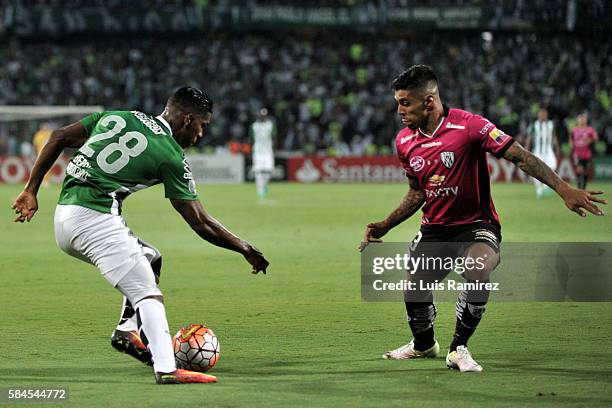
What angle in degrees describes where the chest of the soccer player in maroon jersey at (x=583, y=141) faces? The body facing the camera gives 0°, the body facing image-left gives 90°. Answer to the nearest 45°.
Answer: approximately 0°

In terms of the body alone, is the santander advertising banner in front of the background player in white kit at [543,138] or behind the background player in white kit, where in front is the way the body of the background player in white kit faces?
behind

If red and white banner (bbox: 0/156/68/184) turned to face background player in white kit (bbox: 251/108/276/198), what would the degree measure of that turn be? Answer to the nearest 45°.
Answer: approximately 45° to its left

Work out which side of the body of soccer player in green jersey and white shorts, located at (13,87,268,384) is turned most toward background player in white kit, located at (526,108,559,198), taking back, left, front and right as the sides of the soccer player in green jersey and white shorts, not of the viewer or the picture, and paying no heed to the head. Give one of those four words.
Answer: front

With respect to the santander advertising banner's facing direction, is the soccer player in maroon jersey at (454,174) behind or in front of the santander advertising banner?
in front

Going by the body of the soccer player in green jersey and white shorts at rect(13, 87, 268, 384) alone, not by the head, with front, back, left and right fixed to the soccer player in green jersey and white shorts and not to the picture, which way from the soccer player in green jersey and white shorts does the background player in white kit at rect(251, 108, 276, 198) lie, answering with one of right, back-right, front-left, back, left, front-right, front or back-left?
front-left

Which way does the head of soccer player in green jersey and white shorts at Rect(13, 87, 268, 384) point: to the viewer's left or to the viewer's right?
to the viewer's right

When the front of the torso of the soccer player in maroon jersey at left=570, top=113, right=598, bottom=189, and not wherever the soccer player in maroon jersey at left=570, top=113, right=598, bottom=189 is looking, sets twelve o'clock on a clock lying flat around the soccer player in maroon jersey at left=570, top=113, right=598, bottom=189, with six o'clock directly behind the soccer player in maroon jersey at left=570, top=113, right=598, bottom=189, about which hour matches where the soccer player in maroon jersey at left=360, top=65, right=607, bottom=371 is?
the soccer player in maroon jersey at left=360, top=65, right=607, bottom=371 is roughly at 12 o'clock from the soccer player in maroon jersey at left=570, top=113, right=598, bottom=189.

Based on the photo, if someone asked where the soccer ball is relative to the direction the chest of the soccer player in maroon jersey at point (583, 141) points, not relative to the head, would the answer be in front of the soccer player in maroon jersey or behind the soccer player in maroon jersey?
in front

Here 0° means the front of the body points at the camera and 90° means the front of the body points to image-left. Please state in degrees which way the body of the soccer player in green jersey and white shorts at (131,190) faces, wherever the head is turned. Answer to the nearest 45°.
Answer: approximately 225°
